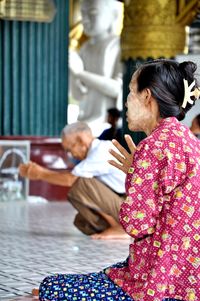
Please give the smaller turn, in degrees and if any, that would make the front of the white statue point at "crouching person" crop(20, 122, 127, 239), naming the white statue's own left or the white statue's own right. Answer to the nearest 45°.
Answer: approximately 45° to the white statue's own left

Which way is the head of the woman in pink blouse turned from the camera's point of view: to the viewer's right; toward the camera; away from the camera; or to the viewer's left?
to the viewer's left

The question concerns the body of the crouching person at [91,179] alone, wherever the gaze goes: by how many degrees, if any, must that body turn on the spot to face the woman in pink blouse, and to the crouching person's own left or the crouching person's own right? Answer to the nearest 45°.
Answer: approximately 90° to the crouching person's own left

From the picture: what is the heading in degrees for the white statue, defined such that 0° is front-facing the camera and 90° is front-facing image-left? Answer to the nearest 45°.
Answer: approximately 45°

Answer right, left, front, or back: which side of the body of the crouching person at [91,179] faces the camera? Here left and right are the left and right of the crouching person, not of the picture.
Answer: left

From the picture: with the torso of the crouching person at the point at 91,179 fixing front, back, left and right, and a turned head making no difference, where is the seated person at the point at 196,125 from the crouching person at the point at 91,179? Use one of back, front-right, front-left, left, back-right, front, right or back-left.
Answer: back

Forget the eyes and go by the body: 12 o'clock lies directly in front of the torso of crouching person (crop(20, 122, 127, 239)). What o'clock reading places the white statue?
The white statue is roughly at 3 o'clock from the crouching person.
